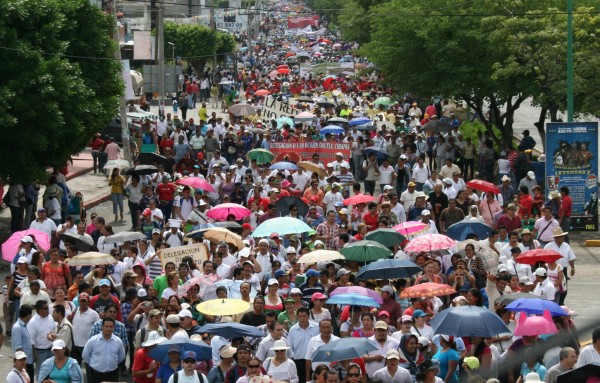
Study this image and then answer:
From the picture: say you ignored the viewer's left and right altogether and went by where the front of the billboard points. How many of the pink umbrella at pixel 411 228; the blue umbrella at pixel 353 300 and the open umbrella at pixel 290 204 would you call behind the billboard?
0

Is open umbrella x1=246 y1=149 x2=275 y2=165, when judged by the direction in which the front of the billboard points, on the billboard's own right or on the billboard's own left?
on the billboard's own right

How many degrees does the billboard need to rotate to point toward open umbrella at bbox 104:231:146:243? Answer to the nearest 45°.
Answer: approximately 45° to its right

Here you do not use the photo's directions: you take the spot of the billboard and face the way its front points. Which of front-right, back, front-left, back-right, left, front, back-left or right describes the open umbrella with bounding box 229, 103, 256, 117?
back-right

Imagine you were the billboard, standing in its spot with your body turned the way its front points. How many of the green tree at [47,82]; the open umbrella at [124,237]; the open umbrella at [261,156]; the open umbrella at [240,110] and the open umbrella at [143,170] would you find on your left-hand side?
0

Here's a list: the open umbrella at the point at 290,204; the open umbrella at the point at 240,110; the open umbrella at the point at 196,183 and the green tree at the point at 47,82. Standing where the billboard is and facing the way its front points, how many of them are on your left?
0

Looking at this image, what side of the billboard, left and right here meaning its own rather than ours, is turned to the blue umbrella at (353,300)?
front

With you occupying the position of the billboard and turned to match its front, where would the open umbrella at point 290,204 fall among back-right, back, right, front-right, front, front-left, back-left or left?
front-right

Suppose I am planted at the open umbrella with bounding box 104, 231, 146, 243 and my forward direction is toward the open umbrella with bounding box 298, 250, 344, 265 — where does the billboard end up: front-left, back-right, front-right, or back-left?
front-left

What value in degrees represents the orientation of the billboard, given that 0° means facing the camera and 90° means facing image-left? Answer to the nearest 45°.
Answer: approximately 0°

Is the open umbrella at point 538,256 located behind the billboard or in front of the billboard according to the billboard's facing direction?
in front

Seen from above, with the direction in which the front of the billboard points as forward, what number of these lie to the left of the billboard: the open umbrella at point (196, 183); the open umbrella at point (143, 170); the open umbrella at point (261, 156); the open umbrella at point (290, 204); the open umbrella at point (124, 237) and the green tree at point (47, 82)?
0

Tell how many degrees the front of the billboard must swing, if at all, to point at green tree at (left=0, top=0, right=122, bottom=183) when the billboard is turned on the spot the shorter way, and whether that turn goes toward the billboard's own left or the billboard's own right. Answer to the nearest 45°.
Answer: approximately 90° to the billboard's own right

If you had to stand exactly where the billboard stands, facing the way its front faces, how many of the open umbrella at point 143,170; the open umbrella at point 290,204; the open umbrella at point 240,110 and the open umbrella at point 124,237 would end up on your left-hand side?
0

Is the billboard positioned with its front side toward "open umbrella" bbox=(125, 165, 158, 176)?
no

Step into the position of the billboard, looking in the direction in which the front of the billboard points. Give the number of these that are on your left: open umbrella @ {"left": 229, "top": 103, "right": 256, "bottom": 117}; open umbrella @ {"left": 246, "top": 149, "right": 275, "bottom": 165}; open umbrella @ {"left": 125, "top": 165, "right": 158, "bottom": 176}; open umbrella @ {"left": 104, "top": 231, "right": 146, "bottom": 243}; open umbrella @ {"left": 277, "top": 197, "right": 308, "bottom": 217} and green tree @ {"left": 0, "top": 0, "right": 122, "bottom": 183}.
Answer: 0

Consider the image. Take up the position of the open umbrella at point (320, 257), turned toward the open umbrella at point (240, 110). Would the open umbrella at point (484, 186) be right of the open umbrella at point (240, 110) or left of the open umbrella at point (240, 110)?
right

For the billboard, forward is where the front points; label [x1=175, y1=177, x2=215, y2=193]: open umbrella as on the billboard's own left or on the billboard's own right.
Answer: on the billboard's own right

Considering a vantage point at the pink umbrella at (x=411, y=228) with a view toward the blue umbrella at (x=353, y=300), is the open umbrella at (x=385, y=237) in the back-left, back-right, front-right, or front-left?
front-right
